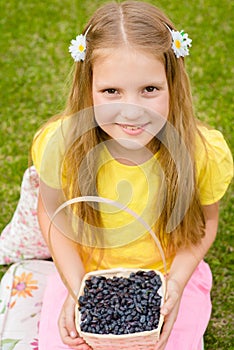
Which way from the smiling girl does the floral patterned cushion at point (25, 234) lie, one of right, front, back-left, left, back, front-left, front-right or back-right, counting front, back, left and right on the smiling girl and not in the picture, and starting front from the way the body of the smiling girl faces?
back-right

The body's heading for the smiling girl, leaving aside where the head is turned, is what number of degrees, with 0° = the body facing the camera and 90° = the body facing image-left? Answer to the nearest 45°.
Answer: approximately 0°
